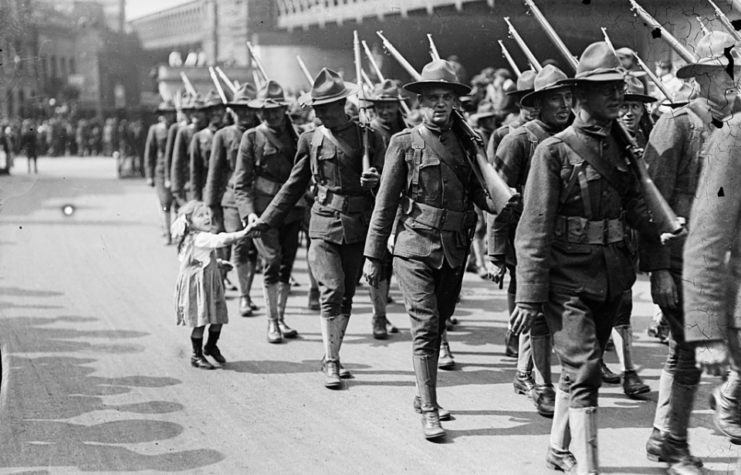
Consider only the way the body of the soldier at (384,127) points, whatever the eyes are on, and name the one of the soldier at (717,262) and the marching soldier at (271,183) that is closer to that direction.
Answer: the soldier

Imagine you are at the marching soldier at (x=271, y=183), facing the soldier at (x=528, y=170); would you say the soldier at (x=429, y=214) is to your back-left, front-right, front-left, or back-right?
front-right

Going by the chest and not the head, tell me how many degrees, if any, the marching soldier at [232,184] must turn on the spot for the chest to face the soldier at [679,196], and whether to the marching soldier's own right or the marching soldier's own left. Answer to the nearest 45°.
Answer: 0° — they already face them

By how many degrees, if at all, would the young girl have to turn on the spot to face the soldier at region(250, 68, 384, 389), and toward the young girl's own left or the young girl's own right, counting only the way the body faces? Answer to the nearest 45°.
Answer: approximately 45° to the young girl's own left

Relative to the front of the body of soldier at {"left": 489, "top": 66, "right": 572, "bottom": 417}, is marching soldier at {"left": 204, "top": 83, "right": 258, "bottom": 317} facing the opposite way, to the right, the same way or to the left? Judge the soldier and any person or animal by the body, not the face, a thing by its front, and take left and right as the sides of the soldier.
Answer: the same way

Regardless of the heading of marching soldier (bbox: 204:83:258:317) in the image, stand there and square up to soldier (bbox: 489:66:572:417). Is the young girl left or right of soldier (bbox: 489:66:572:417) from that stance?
right

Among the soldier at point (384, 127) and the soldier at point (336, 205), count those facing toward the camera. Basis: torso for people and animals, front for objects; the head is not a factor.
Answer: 2

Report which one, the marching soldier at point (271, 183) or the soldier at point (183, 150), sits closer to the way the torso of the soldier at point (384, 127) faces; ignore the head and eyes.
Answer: the marching soldier

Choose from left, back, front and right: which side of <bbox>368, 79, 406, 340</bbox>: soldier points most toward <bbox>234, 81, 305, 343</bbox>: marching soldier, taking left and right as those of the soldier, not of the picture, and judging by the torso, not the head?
right

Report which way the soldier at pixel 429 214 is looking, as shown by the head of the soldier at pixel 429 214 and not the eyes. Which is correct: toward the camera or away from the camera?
toward the camera

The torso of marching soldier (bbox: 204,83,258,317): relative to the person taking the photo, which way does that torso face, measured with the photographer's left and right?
facing the viewer and to the right of the viewer

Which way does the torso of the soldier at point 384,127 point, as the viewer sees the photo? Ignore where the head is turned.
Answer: toward the camera

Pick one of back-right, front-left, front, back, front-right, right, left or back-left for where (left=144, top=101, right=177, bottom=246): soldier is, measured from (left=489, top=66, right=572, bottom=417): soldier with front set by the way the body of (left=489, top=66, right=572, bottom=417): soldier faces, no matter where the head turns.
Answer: back
